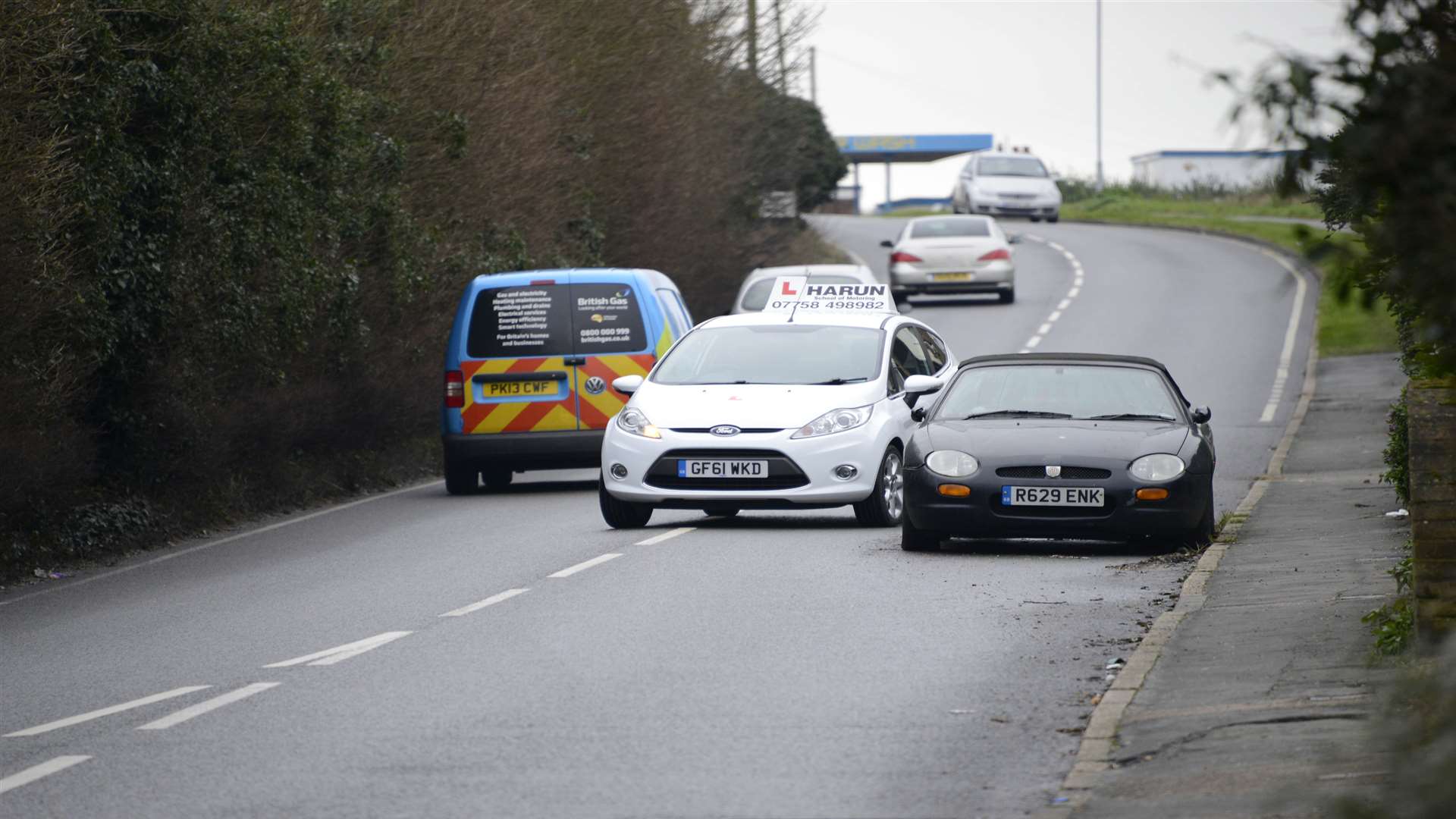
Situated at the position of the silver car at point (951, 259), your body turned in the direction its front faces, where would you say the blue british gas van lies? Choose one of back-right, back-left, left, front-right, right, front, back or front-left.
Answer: back

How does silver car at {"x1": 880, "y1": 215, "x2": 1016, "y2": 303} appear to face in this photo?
away from the camera

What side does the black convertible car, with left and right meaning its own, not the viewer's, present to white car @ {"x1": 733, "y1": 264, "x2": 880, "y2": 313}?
back

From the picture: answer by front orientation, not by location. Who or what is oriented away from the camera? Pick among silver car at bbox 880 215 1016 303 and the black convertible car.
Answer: the silver car

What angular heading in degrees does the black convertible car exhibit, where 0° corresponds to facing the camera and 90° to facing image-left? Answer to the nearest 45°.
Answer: approximately 0°

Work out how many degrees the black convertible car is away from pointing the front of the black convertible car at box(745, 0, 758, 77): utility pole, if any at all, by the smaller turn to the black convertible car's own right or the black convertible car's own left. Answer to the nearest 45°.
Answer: approximately 180°

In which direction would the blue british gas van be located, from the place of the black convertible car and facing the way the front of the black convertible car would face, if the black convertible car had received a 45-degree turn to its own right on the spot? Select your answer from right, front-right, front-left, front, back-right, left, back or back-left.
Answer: right

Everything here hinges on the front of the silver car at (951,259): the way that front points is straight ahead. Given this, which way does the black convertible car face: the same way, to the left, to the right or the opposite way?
the opposite way
